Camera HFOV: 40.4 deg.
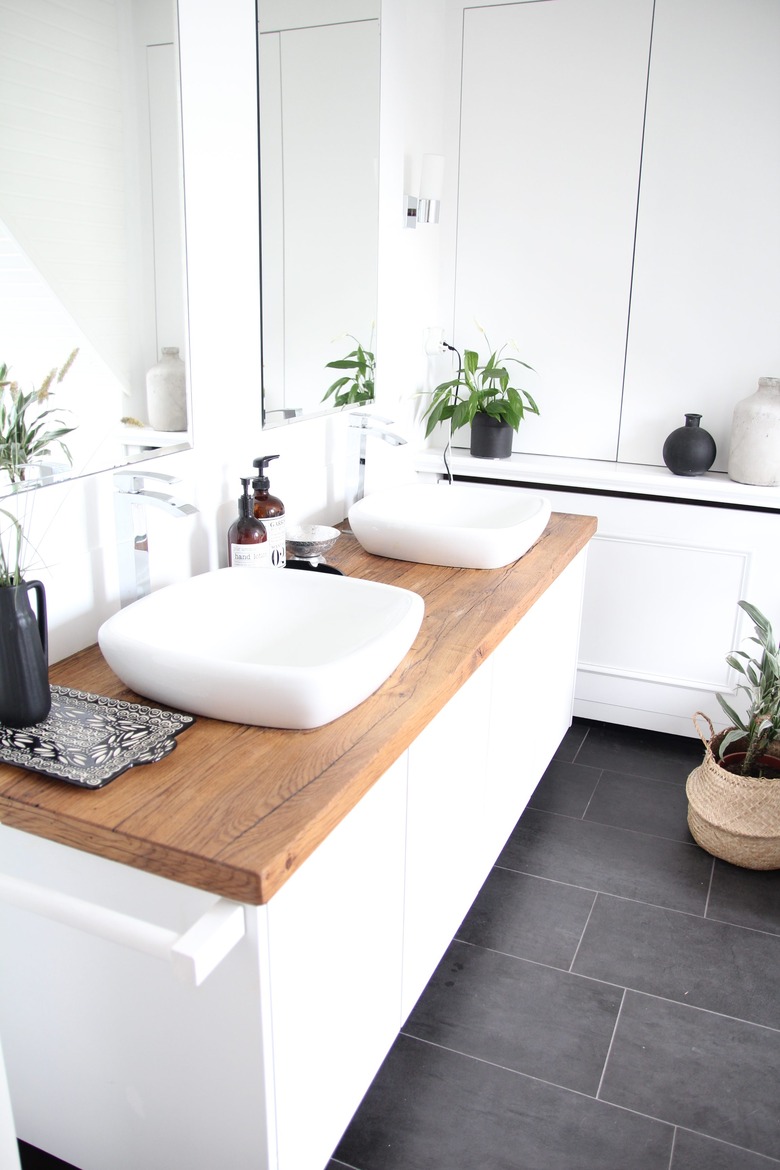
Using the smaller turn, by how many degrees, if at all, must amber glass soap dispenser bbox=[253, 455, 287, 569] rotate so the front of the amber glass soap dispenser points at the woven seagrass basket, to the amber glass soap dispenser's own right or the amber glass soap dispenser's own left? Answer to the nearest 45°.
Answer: approximately 45° to the amber glass soap dispenser's own left

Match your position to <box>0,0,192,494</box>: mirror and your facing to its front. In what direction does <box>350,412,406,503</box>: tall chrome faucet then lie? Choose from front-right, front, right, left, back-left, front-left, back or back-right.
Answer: left

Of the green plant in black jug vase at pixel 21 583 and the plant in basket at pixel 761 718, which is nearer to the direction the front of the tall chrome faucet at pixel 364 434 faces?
the plant in basket

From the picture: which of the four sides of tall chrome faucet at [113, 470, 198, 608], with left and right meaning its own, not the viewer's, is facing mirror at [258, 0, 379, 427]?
left

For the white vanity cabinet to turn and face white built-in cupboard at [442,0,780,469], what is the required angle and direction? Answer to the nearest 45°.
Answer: approximately 90° to its left

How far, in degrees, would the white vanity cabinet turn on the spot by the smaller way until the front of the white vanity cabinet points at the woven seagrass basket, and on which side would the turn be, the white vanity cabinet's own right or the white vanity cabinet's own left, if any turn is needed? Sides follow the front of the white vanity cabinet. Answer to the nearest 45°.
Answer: approximately 90° to the white vanity cabinet's own left

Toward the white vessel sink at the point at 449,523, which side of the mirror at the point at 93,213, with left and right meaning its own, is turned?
left

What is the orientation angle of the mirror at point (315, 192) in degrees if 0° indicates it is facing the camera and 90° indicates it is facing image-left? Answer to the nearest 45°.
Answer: approximately 315°

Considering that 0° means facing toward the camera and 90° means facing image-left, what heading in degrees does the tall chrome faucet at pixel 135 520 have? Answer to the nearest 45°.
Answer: approximately 315°

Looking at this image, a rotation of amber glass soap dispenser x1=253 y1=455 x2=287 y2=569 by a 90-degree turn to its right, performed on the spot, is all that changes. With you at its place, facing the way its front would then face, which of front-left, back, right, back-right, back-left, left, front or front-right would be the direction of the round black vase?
back

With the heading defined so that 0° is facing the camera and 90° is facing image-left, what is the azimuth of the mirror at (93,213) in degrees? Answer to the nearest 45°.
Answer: approximately 315°
